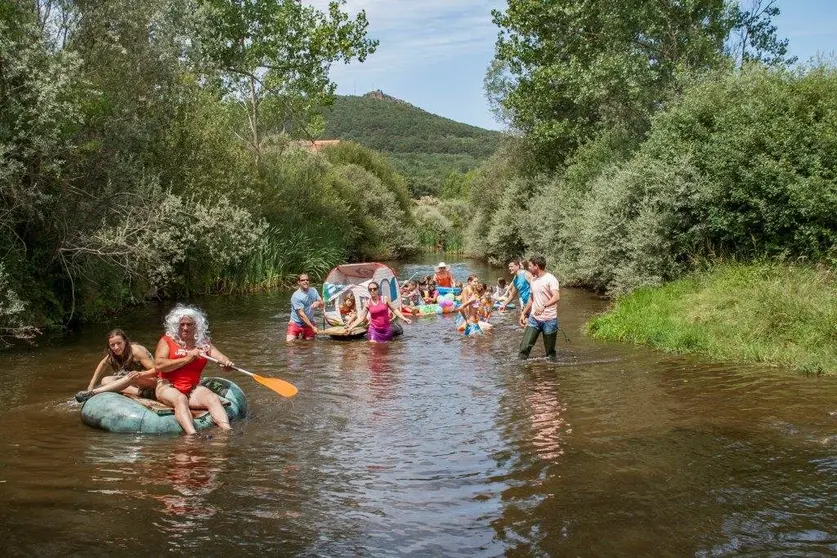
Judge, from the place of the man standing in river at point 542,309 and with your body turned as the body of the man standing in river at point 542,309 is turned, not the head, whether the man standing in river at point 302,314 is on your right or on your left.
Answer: on your right

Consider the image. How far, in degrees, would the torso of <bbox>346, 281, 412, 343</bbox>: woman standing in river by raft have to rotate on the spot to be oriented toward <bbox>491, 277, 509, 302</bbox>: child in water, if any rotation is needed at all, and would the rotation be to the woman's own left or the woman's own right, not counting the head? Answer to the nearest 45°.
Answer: approximately 135° to the woman's own left

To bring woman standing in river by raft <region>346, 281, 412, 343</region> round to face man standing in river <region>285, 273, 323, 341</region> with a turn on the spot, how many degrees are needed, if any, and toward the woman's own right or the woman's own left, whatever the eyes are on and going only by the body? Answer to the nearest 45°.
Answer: approximately 90° to the woman's own right

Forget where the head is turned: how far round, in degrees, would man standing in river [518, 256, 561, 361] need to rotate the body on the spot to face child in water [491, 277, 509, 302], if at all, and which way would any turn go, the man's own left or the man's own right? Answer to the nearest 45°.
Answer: approximately 135° to the man's own right

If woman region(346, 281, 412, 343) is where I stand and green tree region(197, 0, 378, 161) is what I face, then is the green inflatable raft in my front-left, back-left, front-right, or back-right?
back-left

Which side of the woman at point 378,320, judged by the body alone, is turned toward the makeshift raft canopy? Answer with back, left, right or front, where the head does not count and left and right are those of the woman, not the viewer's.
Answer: back

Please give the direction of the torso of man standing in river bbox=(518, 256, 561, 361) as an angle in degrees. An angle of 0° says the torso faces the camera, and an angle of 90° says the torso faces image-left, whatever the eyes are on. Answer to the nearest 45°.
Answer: approximately 45°

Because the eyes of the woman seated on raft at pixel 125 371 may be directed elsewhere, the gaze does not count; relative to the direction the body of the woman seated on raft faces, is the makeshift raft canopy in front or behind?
behind

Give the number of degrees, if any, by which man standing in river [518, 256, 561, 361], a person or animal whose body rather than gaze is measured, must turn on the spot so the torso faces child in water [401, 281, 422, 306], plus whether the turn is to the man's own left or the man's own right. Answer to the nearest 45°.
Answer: approximately 135° to the man's own right

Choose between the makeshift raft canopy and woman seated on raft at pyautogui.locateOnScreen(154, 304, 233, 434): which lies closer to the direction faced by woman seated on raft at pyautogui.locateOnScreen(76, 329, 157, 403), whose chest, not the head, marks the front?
the woman seated on raft
